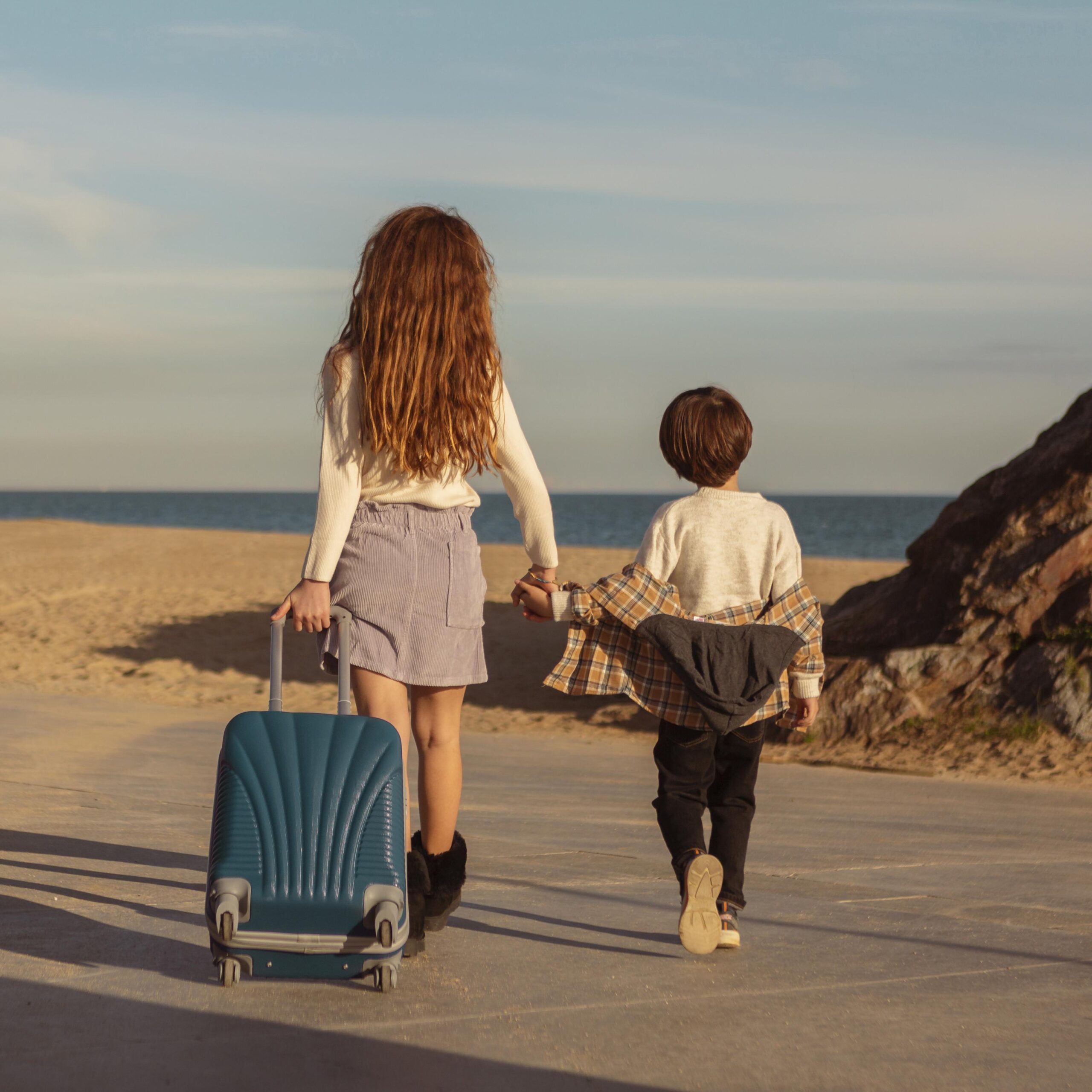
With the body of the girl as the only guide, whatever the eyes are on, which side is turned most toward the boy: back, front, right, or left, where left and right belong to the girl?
right

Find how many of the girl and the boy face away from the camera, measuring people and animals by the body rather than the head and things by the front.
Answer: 2

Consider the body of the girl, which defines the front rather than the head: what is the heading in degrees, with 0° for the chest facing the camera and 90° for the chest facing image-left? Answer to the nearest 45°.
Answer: approximately 180°

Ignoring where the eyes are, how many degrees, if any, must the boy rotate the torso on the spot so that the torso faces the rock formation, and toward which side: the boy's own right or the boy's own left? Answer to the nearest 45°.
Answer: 0° — they already face it

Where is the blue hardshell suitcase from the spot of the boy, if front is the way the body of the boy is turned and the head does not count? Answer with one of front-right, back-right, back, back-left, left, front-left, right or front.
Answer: back-left

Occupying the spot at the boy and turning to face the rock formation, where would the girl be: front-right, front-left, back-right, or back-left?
back-left

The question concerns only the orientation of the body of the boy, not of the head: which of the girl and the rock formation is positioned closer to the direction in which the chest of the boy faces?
the rock formation

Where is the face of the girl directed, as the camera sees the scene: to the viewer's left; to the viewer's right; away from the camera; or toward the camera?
away from the camera

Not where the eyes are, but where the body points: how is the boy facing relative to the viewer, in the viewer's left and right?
facing away from the viewer
